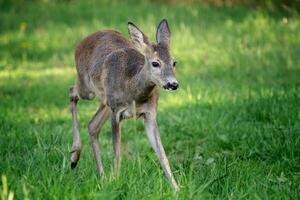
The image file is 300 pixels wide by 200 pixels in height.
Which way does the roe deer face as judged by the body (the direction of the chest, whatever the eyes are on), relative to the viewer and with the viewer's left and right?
facing the viewer and to the right of the viewer
